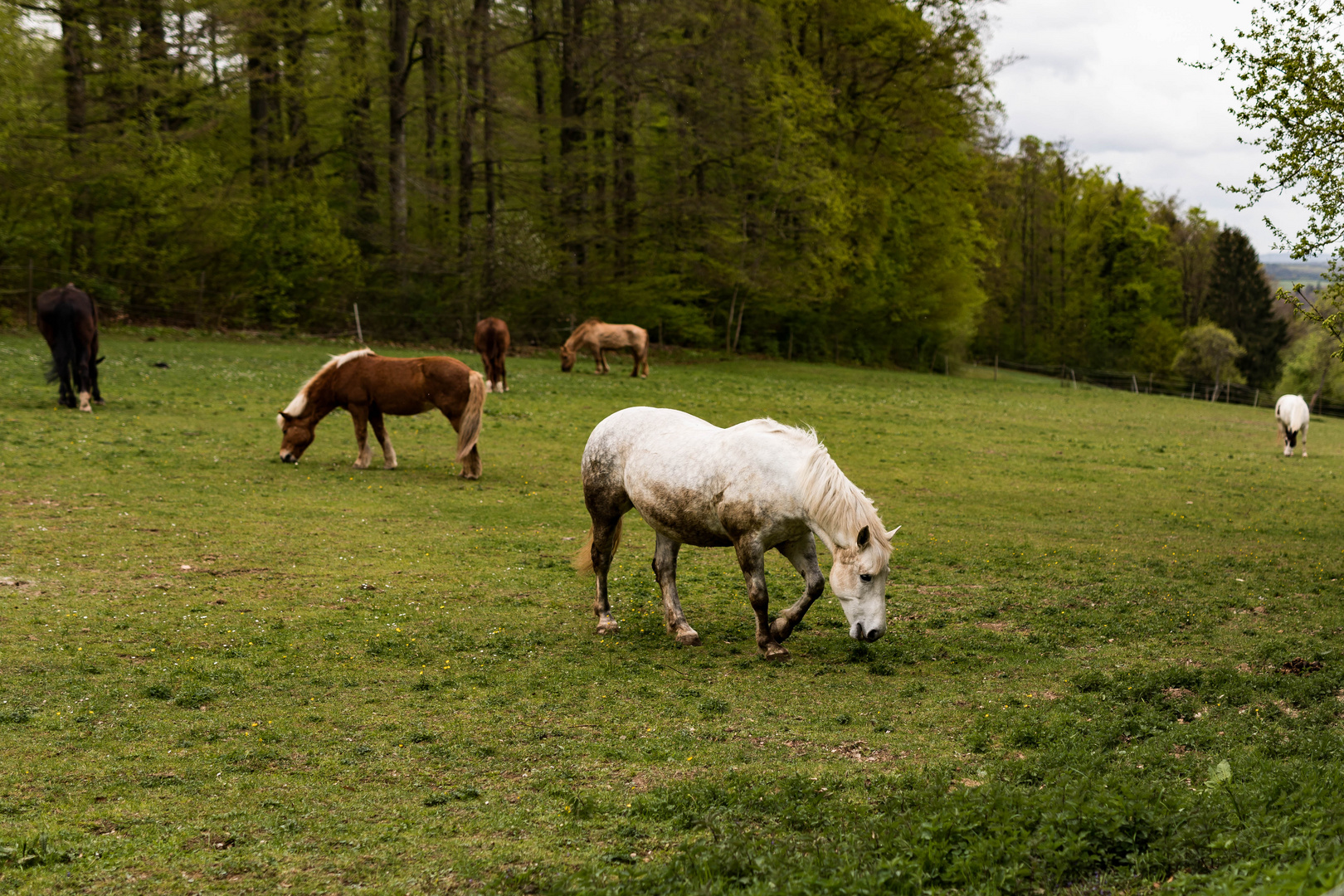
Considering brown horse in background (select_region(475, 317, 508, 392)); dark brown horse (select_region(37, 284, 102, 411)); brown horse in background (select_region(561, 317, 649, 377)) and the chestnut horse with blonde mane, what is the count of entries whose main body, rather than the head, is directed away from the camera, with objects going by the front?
2

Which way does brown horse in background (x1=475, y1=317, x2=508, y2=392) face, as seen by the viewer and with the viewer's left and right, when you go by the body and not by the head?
facing away from the viewer

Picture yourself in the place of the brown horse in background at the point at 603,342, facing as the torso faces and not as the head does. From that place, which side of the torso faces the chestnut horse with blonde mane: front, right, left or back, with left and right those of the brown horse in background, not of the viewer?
left

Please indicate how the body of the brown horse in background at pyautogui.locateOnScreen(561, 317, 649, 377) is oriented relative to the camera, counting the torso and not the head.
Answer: to the viewer's left

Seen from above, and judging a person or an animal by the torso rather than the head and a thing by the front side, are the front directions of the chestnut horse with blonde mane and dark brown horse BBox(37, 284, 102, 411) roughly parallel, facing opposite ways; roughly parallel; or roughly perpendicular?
roughly perpendicular

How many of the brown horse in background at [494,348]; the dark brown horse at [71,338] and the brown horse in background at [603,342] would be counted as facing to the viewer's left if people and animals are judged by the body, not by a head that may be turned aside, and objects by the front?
1

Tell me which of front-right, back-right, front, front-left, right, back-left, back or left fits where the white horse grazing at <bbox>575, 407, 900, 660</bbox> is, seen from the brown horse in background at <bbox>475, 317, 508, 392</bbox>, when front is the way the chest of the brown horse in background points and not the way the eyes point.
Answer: back

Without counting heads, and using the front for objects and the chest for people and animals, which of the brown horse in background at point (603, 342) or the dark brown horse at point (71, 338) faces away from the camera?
the dark brown horse

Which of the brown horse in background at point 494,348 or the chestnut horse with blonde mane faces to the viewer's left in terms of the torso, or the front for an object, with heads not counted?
the chestnut horse with blonde mane

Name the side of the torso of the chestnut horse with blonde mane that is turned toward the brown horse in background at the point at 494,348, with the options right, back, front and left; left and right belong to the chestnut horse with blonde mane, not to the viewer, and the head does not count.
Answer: right

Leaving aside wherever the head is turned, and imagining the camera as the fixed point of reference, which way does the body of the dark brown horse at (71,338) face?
away from the camera

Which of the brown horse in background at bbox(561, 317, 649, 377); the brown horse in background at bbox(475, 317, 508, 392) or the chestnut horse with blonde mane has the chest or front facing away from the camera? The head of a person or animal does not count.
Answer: the brown horse in background at bbox(475, 317, 508, 392)

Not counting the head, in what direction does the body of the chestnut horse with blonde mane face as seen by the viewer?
to the viewer's left
